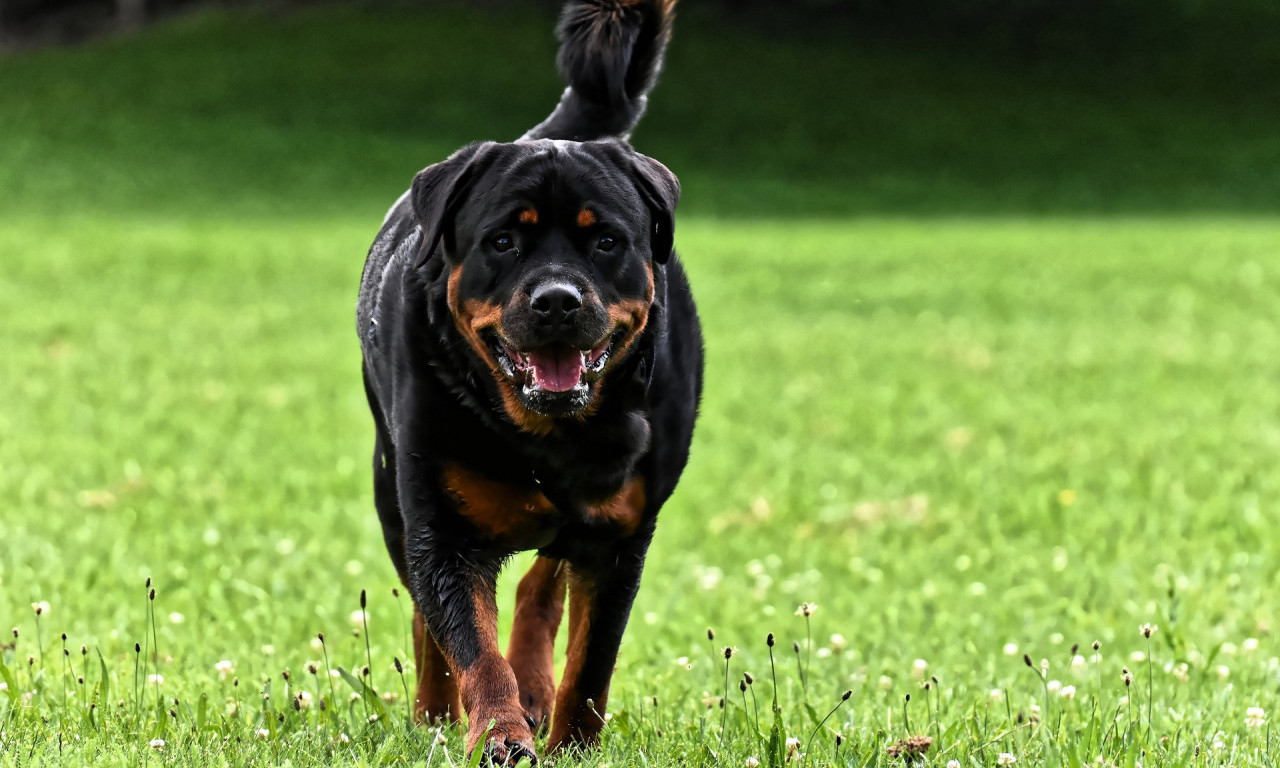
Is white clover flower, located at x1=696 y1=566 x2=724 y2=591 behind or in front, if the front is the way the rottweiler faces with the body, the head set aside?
behind

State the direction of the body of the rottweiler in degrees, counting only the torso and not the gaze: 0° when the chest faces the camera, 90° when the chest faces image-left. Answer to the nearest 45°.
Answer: approximately 0°
